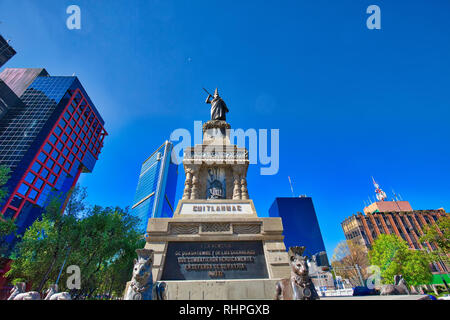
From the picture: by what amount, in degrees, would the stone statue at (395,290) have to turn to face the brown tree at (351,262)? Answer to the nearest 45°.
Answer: approximately 90° to its left

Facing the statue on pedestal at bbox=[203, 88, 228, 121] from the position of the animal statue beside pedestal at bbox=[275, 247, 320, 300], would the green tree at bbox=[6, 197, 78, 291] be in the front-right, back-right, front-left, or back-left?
front-left

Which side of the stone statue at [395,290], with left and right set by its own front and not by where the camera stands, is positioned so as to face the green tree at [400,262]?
left
